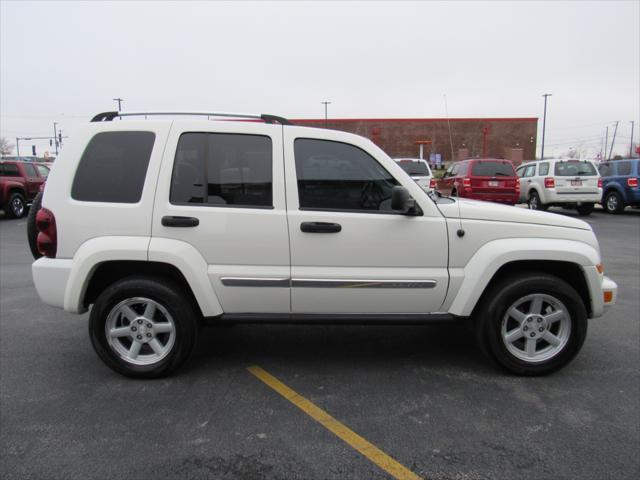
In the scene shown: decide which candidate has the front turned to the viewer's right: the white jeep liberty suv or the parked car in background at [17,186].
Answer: the white jeep liberty suv

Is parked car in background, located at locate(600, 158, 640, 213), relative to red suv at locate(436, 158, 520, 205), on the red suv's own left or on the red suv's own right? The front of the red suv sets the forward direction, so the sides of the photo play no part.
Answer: on the red suv's own right

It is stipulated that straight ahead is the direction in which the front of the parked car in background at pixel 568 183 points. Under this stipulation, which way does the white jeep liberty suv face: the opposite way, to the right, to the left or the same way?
to the right

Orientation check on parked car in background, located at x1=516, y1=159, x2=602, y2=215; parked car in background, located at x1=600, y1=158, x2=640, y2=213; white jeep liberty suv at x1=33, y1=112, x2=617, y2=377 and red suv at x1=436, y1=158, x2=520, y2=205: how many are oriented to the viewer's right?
1

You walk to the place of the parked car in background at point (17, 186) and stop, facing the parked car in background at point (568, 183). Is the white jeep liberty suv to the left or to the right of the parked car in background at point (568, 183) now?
right

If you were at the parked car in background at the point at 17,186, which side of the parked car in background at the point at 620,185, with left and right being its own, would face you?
left

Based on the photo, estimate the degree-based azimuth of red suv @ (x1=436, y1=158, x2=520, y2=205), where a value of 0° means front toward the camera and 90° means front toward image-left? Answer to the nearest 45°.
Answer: approximately 135°

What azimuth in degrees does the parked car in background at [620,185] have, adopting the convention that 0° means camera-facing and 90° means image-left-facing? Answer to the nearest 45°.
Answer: approximately 135°

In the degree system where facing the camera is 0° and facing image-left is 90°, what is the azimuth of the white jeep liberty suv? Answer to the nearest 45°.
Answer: approximately 270°

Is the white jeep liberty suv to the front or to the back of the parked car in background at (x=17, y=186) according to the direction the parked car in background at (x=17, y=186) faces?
to the back

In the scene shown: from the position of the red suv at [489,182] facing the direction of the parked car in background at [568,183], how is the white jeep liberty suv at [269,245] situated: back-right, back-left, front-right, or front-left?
back-right

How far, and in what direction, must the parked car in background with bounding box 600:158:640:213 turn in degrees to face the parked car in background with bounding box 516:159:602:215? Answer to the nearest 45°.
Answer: approximately 90° to its left

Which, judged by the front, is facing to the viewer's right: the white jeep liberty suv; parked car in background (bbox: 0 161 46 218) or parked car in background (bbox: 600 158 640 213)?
the white jeep liberty suv

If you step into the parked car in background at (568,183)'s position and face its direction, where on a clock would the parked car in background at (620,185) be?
the parked car in background at (620,185) is roughly at 3 o'clock from the parked car in background at (568,183).
